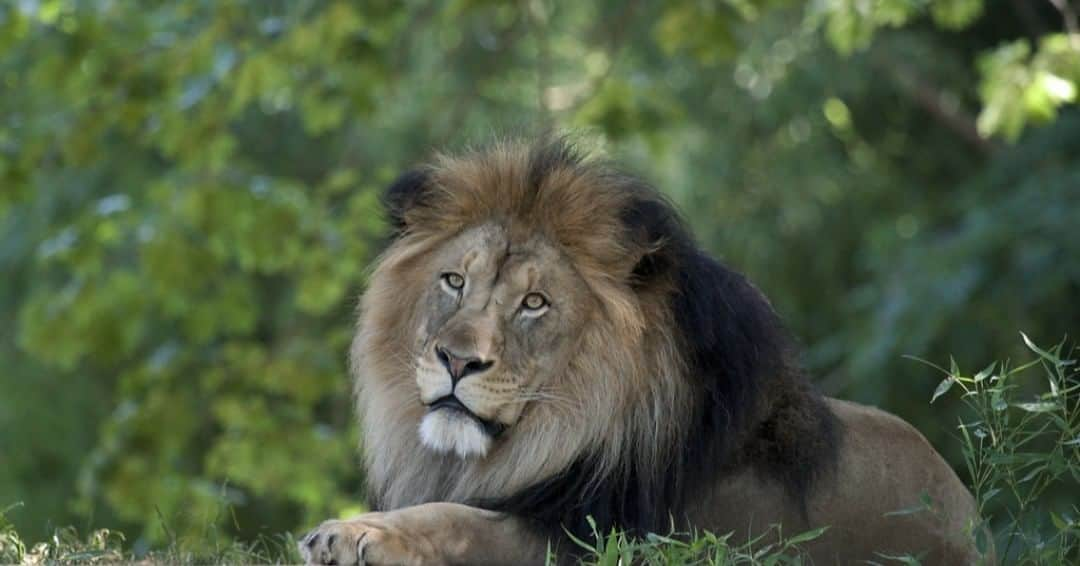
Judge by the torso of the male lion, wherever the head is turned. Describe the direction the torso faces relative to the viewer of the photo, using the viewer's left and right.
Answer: facing the viewer and to the left of the viewer
